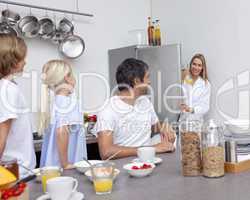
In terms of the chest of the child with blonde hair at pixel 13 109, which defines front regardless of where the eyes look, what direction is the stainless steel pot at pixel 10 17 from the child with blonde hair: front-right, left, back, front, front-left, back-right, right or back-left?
left

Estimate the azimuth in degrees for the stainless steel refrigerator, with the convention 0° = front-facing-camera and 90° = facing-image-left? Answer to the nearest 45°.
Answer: approximately 315°

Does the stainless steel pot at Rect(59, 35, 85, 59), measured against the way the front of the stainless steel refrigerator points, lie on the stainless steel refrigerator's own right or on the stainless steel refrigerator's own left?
on the stainless steel refrigerator's own right

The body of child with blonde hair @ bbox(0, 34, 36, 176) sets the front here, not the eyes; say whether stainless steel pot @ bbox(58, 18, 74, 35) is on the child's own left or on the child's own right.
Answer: on the child's own left

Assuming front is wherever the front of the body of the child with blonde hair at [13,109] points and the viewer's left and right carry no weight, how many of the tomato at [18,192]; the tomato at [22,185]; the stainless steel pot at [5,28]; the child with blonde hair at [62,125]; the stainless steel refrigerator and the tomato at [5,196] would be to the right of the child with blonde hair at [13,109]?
3

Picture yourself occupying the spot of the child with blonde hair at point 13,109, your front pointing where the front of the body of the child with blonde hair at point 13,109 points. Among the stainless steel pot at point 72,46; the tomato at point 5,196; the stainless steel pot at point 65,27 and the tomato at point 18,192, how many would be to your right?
2

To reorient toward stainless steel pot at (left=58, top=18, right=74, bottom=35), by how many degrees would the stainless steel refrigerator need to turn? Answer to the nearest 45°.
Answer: approximately 135° to its right

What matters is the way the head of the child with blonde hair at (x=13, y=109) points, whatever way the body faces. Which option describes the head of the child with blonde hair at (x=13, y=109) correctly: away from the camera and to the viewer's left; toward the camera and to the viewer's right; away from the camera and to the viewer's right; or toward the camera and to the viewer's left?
away from the camera and to the viewer's right

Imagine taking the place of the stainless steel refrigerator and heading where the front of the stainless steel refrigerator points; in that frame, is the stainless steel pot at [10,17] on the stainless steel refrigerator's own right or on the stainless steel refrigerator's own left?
on the stainless steel refrigerator's own right

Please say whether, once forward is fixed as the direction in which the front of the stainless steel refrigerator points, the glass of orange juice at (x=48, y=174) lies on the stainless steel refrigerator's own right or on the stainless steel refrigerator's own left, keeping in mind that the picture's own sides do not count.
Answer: on the stainless steel refrigerator's own right

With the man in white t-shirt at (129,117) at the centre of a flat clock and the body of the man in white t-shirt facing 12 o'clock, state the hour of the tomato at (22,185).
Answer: The tomato is roughly at 2 o'clock from the man in white t-shirt.

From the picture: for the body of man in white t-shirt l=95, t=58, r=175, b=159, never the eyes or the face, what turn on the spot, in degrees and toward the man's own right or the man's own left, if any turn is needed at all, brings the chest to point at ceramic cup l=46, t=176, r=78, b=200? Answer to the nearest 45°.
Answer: approximately 45° to the man's own right

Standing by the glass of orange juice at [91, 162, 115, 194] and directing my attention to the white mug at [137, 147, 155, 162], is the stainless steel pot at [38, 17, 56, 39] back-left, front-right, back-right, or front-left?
front-left

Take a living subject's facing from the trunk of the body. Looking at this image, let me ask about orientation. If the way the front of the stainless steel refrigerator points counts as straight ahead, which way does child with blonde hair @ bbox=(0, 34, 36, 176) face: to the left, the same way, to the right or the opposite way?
to the left

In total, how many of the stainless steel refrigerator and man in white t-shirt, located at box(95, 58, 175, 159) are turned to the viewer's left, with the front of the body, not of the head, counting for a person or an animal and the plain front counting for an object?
0

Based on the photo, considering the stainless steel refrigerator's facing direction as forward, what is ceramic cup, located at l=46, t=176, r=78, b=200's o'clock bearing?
The ceramic cup is roughly at 2 o'clock from the stainless steel refrigerator.

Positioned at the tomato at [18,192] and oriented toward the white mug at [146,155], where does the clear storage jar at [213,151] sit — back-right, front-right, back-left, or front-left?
front-right
